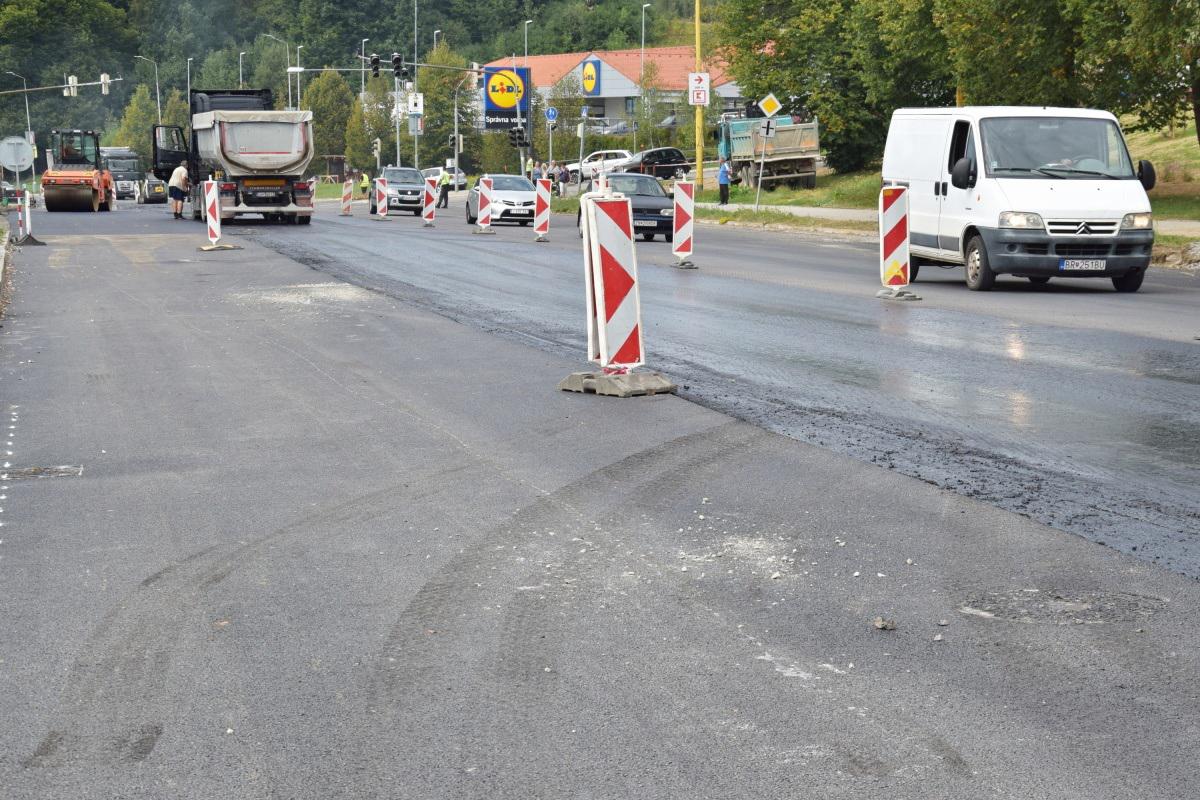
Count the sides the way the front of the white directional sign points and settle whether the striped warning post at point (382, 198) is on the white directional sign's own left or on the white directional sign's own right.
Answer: on the white directional sign's own right

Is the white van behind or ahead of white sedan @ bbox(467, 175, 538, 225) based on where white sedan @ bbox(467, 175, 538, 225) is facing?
ahead

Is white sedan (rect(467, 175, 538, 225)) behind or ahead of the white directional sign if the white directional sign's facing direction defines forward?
ahead

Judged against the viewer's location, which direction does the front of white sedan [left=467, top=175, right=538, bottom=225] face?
facing the viewer and to the right of the viewer

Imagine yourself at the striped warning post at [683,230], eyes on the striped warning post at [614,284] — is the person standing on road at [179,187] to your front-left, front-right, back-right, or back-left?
back-right

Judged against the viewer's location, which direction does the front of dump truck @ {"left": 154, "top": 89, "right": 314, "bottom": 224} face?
facing away from the viewer

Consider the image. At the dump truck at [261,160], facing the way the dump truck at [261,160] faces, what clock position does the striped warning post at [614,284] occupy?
The striped warning post is roughly at 6 o'clock from the dump truck.

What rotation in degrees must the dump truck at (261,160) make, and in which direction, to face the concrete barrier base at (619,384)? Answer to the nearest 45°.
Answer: approximately 180°

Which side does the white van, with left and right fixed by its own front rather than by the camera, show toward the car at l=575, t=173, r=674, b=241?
back

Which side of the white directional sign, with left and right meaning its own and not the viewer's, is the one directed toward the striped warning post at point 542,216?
front

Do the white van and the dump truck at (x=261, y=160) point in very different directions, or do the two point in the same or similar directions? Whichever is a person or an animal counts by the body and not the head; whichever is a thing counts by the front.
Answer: very different directions

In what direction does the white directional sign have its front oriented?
toward the camera

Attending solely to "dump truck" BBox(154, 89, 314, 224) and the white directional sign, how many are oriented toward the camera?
1

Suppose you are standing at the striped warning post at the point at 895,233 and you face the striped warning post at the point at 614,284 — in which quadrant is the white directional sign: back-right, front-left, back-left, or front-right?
back-right

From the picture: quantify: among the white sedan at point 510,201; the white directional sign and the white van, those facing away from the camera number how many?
0

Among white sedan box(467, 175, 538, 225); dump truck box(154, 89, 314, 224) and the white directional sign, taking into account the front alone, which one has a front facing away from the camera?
the dump truck

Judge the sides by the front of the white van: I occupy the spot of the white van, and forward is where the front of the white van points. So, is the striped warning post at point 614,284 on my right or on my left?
on my right

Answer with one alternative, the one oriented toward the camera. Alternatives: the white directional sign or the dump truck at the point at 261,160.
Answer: the white directional sign

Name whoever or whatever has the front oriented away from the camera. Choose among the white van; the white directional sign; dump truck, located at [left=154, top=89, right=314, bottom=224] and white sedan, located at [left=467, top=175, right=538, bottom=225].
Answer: the dump truck
